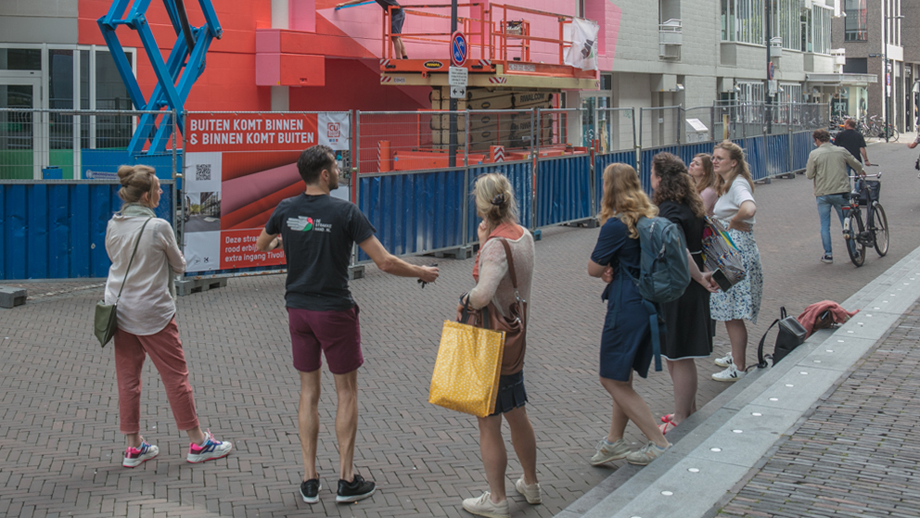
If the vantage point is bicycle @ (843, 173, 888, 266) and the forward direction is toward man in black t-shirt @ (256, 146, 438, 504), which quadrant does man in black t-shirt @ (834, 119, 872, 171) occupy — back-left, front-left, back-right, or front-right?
back-right

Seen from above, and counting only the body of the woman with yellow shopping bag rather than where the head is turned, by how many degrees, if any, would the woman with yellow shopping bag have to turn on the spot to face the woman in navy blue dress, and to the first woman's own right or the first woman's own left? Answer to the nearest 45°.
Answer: approximately 90° to the first woman's own right

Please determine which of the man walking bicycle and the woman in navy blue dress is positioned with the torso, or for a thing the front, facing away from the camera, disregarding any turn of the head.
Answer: the man walking bicycle

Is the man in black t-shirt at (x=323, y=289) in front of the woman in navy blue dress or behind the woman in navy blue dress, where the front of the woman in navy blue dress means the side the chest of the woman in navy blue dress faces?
in front

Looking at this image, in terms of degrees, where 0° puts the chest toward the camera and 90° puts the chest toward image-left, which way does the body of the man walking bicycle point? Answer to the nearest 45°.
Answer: approximately 180°

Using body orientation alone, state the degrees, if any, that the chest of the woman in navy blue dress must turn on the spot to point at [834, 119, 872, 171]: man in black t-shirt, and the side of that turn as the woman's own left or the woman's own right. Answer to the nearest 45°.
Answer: approximately 90° to the woman's own right

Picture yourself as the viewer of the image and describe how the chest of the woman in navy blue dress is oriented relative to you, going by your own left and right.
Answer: facing to the left of the viewer

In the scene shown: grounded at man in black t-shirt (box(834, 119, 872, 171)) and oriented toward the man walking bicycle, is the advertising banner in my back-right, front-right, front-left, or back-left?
front-right

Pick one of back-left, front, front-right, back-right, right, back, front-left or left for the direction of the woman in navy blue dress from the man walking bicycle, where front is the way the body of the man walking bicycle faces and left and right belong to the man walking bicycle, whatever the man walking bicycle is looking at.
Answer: back

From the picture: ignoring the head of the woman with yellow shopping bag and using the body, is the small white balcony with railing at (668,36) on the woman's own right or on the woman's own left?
on the woman's own right

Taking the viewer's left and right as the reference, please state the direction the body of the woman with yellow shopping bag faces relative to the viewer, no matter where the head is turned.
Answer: facing away from the viewer and to the left of the viewer

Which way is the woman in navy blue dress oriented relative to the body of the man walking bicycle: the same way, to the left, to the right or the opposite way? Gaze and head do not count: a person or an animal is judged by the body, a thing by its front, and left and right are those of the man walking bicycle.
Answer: to the left

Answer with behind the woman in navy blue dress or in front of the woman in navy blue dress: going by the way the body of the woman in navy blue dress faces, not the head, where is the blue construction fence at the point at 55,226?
in front

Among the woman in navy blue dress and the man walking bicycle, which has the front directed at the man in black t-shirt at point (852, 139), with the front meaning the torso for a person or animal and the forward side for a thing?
the man walking bicycle
